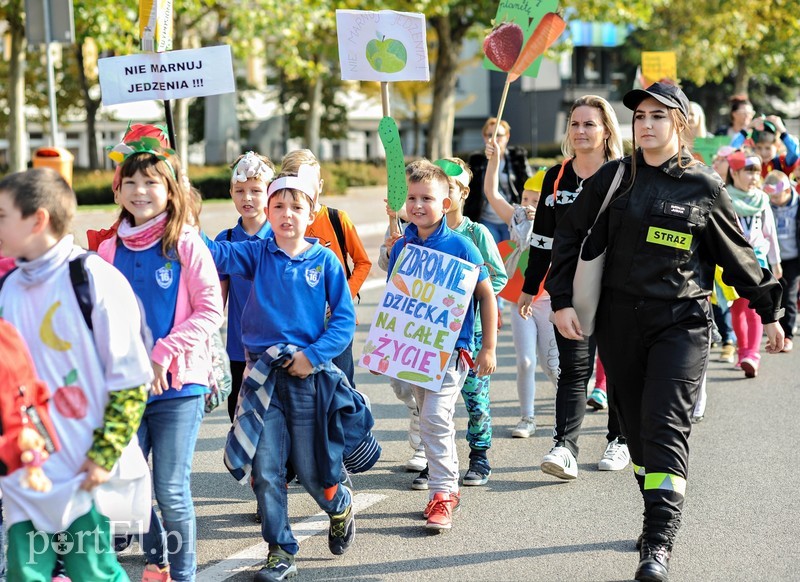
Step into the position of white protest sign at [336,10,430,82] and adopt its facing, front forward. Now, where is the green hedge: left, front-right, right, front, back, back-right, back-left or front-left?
back

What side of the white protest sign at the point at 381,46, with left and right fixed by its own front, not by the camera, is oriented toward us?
front

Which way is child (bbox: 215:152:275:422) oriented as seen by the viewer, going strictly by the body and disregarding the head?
toward the camera

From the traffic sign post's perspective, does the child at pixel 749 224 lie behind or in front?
behind

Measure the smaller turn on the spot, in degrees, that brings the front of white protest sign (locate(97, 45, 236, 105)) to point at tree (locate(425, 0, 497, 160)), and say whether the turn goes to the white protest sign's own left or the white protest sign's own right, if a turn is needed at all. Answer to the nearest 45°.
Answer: approximately 180°

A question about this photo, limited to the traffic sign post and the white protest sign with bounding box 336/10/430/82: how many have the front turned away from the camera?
1

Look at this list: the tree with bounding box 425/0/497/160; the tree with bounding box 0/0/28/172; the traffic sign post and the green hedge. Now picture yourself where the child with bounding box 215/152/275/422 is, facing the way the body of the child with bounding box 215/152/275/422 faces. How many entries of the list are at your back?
4

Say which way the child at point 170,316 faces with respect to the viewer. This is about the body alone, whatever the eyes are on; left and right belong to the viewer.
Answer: facing the viewer and to the left of the viewer

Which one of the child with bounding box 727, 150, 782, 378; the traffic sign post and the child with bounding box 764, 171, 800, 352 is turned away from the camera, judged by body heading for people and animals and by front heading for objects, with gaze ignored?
the traffic sign post
